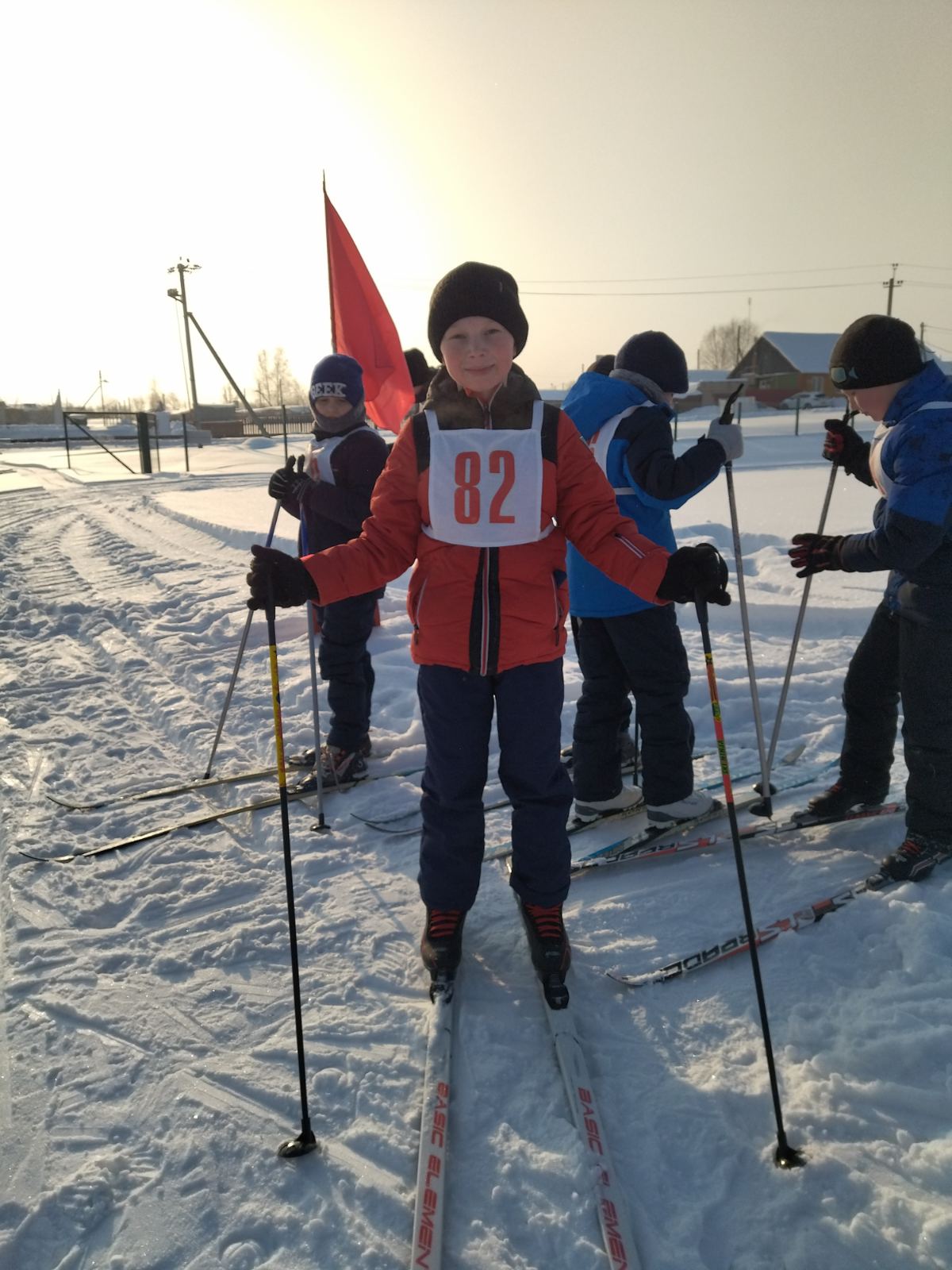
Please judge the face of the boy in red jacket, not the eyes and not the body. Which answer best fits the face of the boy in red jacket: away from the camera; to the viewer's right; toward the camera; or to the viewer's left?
toward the camera

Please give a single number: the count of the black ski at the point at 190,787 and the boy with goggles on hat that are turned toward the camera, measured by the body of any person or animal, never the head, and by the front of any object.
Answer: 0

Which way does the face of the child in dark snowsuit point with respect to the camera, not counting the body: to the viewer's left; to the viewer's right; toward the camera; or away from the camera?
toward the camera

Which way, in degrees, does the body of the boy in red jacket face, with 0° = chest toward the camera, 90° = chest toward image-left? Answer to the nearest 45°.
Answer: approximately 0°

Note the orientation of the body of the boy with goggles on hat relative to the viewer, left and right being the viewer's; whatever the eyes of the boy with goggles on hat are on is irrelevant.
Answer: facing to the left of the viewer

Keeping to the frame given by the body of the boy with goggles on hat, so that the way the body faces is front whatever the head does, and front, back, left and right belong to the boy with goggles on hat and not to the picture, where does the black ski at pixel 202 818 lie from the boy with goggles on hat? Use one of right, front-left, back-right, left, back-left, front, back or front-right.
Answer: front

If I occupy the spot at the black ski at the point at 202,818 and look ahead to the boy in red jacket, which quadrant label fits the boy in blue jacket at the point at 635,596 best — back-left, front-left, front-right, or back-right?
front-left

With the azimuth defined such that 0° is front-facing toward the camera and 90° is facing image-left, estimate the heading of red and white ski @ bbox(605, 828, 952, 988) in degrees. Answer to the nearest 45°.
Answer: approximately 45°

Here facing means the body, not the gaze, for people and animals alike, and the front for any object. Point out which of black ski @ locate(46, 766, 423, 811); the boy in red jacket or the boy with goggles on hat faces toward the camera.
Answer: the boy in red jacket

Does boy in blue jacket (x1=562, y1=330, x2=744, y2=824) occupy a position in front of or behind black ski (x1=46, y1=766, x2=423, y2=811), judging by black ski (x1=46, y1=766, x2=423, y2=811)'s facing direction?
behind

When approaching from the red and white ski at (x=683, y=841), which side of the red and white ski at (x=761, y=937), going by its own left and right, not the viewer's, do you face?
right

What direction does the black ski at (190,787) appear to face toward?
to the viewer's left
